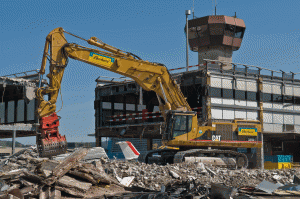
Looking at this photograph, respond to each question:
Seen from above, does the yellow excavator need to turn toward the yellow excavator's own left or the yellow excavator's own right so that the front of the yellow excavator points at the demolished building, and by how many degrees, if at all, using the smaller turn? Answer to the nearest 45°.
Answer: approximately 45° to the yellow excavator's own right

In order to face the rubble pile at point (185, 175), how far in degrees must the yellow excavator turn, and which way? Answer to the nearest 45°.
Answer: approximately 90° to its left

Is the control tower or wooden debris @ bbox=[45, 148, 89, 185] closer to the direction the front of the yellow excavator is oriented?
the wooden debris

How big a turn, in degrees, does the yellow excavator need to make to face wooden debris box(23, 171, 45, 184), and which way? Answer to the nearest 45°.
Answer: approximately 45° to its left

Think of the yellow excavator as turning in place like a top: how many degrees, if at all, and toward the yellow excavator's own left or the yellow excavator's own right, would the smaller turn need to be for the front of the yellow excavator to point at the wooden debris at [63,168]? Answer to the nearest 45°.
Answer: approximately 45° to the yellow excavator's own left

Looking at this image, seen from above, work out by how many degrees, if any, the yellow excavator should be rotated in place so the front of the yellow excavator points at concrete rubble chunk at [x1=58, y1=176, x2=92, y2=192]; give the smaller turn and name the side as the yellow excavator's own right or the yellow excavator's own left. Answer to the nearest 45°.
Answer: approximately 90° to the yellow excavator's own left

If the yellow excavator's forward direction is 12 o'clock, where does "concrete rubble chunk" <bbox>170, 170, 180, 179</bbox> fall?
The concrete rubble chunk is roughly at 9 o'clock from the yellow excavator.

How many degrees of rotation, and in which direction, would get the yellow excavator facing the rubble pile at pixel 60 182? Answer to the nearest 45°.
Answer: approximately 45° to its left

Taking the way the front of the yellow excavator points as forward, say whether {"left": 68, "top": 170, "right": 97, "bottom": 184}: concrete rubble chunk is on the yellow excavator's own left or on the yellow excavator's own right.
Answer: on the yellow excavator's own left

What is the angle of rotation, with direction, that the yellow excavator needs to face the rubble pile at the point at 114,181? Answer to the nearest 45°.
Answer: approximately 90° to its left

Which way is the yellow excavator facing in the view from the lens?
facing to the left of the viewer

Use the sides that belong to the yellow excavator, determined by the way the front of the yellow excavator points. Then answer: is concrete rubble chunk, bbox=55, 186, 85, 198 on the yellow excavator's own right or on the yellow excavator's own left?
on the yellow excavator's own left
